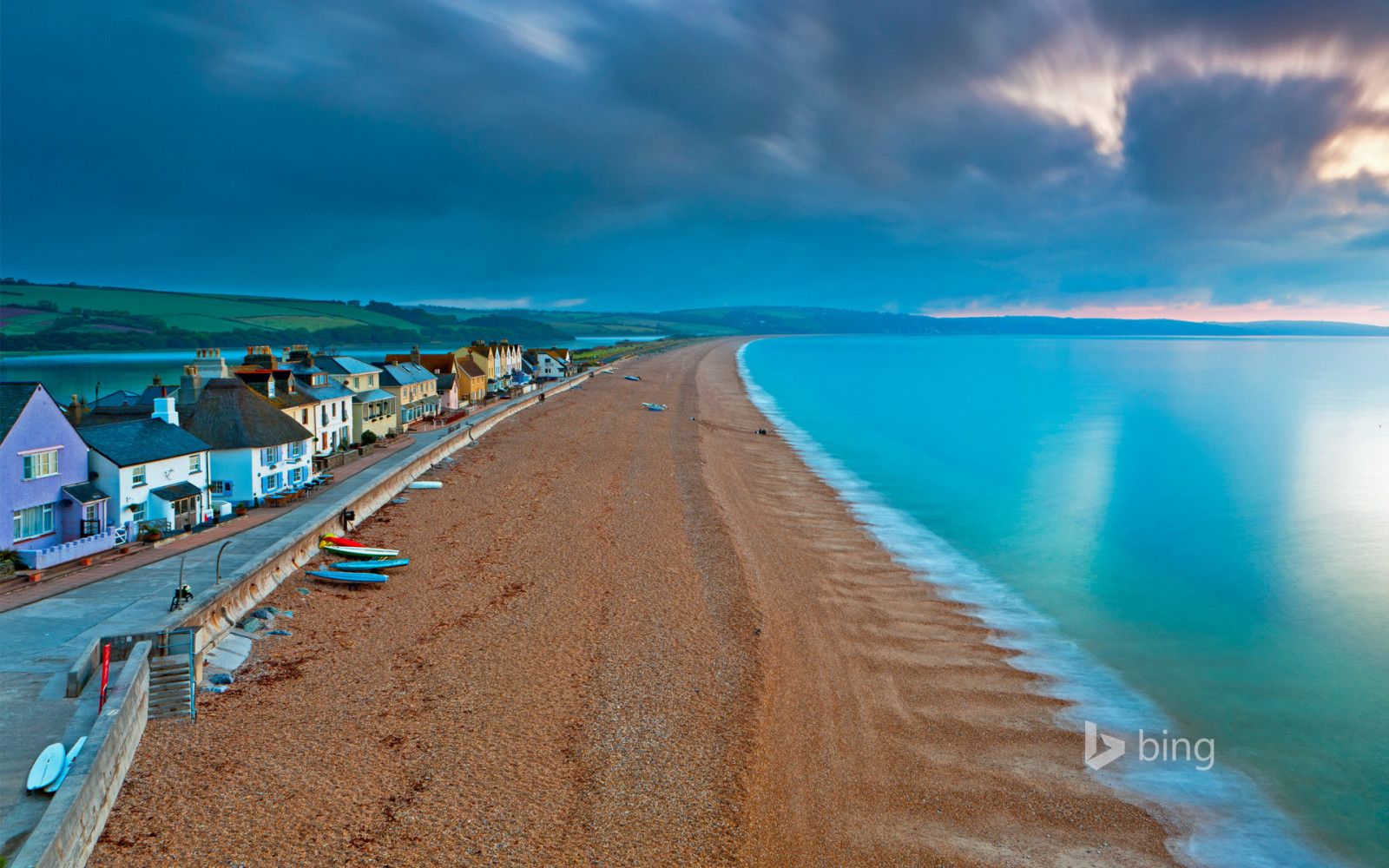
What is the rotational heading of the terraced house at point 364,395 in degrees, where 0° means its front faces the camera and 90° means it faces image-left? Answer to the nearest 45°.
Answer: approximately 315°

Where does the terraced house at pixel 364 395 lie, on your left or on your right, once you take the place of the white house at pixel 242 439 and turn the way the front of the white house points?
on your left

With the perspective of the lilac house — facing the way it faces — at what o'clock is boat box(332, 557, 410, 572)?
The boat is roughly at 12 o'clock from the lilac house.
